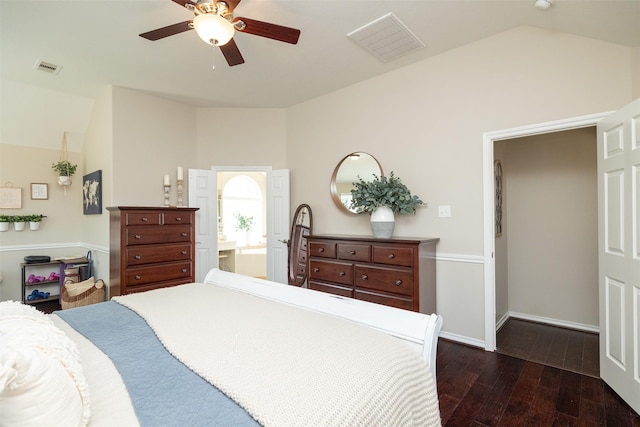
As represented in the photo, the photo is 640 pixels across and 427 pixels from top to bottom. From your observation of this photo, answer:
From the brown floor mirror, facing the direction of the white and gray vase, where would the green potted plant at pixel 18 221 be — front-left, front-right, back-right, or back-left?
back-right

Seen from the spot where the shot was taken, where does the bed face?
facing away from the viewer and to the right of the viewer

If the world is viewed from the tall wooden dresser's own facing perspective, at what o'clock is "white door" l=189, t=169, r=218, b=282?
The white door is roughly at 9 o'clock from the tall wooden dresser.

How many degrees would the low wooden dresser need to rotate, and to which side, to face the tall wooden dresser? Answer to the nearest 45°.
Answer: approximately 45° to its right

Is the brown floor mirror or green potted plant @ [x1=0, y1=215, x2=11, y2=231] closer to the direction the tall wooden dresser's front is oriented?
the brown floor mirror

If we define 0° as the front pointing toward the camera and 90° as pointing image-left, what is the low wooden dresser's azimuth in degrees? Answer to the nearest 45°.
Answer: approximately 45°

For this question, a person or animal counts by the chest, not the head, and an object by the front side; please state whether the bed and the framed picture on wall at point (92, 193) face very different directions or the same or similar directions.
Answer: very different directions
